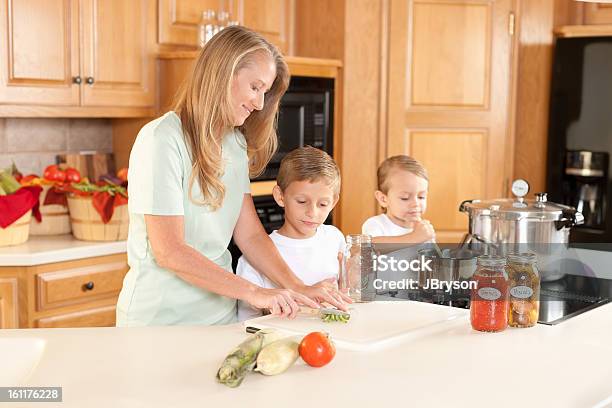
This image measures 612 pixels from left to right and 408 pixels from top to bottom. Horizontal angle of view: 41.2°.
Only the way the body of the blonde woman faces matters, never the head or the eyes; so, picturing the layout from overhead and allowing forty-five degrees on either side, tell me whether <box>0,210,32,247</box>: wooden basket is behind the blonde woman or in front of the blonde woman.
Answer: behind

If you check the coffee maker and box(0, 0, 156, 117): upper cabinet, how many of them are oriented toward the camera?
2

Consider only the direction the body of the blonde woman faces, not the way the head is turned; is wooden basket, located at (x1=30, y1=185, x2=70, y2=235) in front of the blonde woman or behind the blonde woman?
behind

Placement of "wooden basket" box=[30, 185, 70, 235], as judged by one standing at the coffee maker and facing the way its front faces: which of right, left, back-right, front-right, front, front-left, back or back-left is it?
front-right

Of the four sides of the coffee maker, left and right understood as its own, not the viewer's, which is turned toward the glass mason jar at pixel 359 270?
front

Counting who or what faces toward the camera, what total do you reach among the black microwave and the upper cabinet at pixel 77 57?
2

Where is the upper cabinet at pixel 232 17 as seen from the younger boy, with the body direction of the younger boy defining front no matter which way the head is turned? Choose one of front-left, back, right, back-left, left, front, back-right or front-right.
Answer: back

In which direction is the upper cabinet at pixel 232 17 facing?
toward the camera

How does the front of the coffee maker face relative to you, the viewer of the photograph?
facing the viewer

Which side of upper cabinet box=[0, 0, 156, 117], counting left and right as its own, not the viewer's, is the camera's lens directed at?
front

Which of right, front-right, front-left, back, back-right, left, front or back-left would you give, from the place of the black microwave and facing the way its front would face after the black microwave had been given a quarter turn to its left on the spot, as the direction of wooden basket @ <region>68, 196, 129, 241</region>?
back-right

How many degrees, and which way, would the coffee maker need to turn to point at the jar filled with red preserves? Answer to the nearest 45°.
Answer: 0° — it already faces it

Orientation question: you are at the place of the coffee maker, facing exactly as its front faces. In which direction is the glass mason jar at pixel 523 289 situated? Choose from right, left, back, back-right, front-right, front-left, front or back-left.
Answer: front

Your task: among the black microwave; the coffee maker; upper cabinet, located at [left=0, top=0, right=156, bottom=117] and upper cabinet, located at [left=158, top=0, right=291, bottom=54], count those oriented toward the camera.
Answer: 4
